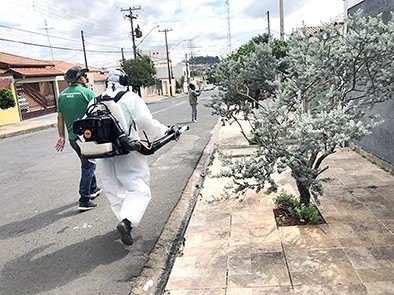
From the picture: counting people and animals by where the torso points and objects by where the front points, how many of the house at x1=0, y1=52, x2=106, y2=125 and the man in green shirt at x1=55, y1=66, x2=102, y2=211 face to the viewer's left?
0

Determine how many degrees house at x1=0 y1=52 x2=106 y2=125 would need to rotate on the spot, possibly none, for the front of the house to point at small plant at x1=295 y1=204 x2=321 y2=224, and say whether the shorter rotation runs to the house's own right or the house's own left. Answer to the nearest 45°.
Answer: approximately 45° to the house's own right

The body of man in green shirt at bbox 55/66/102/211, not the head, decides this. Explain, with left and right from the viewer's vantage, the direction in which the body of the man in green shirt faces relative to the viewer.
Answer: facing away from the viewer and to the right of the viewer

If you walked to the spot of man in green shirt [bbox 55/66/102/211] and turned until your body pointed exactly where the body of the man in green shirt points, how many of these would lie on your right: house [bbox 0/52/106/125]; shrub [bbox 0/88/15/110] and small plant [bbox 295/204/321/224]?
1

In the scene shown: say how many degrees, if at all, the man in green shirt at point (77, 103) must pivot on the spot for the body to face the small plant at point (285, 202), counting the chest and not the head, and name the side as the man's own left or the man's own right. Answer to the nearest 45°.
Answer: approximately 90° to the man's own right

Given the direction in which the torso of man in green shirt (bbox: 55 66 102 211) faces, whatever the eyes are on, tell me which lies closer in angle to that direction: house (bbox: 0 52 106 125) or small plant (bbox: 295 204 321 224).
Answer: the house

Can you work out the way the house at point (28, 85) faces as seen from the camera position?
facing the viewer and to the right of the viewer

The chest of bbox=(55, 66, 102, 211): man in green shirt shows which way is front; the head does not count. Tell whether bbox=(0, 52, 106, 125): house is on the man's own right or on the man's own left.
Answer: on the man's own left

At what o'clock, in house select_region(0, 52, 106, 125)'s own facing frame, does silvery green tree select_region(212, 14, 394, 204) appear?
The silvery green tree is roughly at 1 o'clock from the house.

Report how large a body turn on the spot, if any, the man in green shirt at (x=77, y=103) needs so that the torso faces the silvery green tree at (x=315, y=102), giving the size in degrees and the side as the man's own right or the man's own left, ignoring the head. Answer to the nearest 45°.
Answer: approximately 90° to the man's own right

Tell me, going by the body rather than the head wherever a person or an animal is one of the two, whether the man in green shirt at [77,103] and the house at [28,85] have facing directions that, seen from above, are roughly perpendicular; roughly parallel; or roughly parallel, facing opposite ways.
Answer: roughly perpendicular

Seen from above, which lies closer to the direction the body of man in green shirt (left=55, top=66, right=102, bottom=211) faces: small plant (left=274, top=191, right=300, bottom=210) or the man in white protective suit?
the small plant

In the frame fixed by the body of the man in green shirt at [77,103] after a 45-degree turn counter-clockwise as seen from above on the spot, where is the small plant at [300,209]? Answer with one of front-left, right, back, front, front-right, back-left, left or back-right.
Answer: back-right

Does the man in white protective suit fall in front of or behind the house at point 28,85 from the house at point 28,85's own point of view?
in front

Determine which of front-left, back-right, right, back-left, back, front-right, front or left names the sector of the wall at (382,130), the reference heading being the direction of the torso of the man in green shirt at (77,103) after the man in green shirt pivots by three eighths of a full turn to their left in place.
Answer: back

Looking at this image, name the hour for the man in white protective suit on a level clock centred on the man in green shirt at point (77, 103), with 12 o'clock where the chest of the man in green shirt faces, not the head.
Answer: The man in white protective suit is roughly at 4 o'clock from the man in green shirt.

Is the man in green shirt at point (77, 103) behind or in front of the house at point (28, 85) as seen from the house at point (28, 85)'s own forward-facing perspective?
in front

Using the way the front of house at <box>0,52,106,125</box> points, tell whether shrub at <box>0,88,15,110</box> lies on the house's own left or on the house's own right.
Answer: on the house's own right
